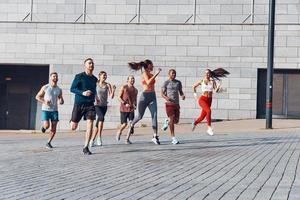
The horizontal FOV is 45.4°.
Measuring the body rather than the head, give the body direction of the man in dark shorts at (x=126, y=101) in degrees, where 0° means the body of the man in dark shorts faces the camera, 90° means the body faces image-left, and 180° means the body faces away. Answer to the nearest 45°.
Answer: approximately 315°

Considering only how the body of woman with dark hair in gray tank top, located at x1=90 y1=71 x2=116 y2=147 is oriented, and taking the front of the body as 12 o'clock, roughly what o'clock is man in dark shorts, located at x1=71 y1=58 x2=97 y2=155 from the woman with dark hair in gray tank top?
The man in dark shorts is roughly at 2 o'clock from the woman with dark hair in gray tank top.

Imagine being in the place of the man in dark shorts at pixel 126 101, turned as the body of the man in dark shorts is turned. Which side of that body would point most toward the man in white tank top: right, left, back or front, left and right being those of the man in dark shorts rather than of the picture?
right

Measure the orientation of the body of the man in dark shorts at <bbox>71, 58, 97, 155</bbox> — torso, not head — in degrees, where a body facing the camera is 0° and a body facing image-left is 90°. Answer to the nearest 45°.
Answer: approximately 315°
